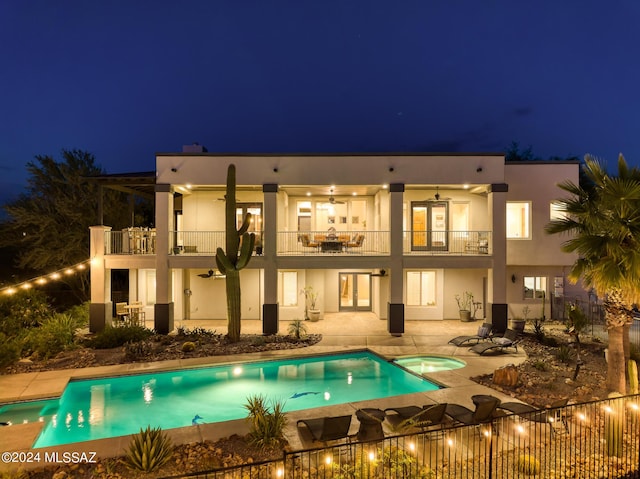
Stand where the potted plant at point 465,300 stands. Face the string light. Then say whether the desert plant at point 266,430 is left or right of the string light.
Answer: left

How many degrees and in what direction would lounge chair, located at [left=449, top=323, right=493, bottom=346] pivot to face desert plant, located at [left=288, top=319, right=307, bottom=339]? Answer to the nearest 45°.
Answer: approximately 45° to its right

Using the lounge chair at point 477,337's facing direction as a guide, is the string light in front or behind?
in front

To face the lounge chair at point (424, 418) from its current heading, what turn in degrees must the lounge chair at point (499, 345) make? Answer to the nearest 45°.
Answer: approximately 45° to its left

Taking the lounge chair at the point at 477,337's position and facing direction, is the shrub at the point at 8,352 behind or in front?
in front

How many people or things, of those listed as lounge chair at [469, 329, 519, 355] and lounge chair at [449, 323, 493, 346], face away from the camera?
0

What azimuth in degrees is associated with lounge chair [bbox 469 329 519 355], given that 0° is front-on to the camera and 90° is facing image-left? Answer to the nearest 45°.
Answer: approximately 45°

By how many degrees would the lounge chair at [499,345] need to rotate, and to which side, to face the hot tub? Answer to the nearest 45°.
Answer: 0° — it already faces it

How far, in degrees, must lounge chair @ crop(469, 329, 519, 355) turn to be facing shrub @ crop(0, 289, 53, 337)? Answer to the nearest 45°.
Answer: approximately 45° to its right

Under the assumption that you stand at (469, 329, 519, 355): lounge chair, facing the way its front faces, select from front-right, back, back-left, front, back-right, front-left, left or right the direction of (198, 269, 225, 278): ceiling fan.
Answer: front-right
